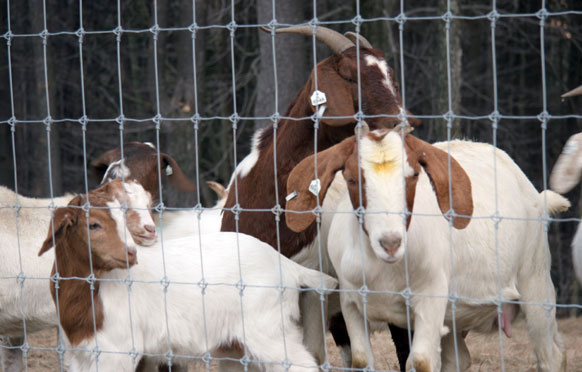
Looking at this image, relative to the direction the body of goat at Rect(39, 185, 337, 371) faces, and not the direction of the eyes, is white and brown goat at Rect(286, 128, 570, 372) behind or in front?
behind

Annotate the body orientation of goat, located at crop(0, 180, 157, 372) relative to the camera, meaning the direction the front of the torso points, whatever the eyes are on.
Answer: to the viewer's right

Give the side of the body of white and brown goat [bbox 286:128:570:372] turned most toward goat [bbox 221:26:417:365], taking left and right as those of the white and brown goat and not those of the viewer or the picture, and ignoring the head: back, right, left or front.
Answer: right

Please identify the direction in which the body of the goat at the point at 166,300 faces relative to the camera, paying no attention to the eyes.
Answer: to the viewer's left

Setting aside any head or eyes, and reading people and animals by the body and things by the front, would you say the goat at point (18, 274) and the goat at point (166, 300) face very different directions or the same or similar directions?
very different directions

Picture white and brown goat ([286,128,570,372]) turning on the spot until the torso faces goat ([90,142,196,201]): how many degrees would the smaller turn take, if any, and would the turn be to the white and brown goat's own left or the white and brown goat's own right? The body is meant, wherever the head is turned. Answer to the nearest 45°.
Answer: approximately 90° to the white and brown goat's own right

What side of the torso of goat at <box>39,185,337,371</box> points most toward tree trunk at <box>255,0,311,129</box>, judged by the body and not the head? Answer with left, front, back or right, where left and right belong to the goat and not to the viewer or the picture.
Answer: right

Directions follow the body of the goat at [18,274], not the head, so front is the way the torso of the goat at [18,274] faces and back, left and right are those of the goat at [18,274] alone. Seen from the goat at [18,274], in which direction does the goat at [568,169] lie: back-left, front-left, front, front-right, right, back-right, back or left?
front-right

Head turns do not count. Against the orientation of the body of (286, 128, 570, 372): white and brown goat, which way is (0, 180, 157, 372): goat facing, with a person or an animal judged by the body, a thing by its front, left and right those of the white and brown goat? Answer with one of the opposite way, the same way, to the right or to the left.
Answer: the opposite way

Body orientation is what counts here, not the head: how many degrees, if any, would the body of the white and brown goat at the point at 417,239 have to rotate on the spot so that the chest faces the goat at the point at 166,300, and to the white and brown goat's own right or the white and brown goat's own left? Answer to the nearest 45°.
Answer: approximately 45° to the white and brown goat's own right

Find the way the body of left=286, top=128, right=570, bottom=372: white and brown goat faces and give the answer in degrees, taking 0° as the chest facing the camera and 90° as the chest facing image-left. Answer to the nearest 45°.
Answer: approximately 45°

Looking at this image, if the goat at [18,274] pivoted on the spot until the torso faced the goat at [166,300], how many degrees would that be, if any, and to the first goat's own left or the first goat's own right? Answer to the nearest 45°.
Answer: approximately 45° to the first goat's own right
